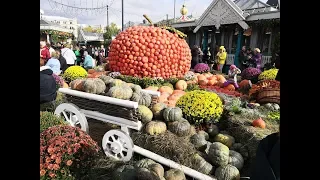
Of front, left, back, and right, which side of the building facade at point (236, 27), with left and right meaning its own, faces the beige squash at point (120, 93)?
front

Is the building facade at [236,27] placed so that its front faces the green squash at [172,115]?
yes

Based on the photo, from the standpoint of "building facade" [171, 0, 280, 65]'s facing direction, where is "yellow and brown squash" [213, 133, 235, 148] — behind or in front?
in front

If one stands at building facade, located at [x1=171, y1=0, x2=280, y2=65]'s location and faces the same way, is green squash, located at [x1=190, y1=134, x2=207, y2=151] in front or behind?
in front

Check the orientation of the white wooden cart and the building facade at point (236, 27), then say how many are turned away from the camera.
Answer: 0

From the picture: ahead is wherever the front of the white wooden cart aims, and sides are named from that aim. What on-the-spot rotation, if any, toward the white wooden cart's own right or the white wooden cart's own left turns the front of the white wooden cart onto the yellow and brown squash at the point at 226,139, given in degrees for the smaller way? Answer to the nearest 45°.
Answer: approximately 45° to the white wooden cart's own left

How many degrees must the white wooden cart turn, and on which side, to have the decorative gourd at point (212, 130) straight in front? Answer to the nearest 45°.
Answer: approximately 45° to its left

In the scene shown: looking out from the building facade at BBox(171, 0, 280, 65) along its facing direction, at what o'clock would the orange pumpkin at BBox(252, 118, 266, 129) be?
The orange pumpkin is roughly at 12 o'clock from the building facade.

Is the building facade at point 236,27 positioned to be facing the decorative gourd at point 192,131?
yes

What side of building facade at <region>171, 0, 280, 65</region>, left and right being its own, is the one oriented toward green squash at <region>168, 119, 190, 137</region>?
front

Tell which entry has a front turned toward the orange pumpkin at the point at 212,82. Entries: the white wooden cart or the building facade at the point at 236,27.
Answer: the building facade

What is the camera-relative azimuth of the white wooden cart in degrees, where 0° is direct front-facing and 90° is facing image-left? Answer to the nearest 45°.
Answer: approximately 315°

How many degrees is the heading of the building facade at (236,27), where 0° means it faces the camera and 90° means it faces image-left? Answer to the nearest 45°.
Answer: approximately 0°
